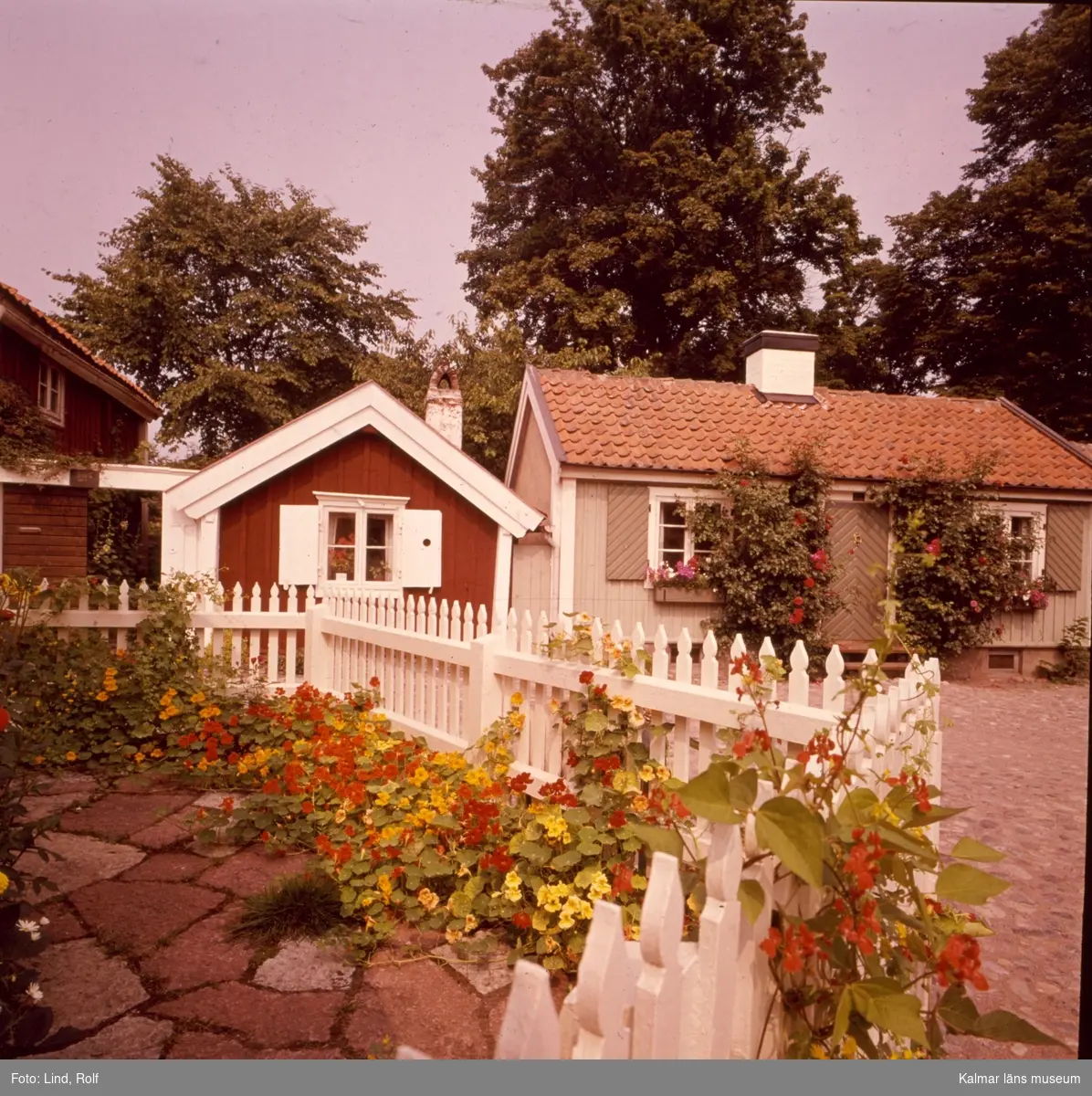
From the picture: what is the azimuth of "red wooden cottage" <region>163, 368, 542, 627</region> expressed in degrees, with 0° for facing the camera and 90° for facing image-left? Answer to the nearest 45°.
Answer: approximately 0°

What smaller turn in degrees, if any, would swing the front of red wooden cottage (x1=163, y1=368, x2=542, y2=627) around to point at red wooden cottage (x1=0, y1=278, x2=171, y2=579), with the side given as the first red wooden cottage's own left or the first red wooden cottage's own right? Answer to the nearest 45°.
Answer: approximately 45° to the first red wooden cottage's own right

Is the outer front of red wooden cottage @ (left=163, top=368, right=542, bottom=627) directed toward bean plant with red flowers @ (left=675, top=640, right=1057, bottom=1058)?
yes

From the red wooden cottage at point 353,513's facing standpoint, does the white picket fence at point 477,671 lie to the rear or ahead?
ahead

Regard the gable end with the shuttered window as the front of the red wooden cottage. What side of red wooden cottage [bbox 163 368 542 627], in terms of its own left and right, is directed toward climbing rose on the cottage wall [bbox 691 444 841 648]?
left

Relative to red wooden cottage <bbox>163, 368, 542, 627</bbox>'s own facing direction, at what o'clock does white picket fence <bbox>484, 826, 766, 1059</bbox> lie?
The white picket fence is roughly at 12 o'clock from the red wooden cottage.
